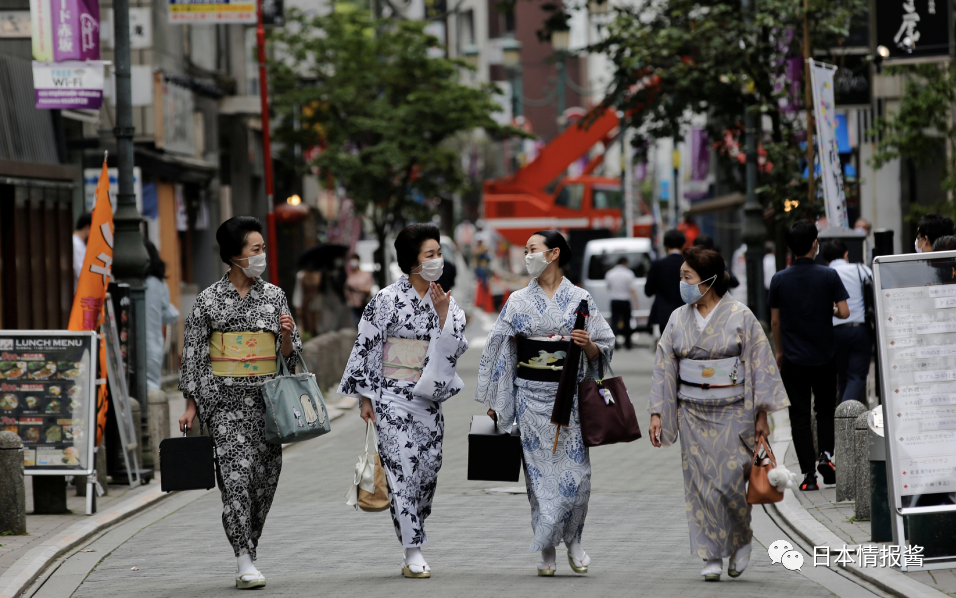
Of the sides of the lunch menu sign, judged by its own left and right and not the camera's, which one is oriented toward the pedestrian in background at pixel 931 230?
left

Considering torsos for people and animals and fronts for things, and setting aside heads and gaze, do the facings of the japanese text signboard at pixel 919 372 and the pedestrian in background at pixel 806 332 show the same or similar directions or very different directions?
very different directions

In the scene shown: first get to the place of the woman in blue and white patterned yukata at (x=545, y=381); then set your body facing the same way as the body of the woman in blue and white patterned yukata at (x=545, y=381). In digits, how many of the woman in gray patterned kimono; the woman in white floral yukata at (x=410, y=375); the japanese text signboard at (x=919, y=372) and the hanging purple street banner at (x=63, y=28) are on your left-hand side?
2

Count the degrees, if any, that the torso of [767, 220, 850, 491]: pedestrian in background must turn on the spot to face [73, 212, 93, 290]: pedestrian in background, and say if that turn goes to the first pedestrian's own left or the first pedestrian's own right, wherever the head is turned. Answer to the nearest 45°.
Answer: approximately 90° to the first pedestrian's own left

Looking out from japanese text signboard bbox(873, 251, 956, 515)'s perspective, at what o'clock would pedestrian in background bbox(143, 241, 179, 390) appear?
The pedestrian in background is roughly at 4 o'clock from the japanese text signboard.

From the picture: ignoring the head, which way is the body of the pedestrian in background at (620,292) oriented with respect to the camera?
away from the camera

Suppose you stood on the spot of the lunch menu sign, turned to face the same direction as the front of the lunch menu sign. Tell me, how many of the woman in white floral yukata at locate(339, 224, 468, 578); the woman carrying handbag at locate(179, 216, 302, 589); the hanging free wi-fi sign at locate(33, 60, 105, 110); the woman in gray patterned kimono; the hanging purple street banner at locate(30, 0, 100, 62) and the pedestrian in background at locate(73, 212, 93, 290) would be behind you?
3

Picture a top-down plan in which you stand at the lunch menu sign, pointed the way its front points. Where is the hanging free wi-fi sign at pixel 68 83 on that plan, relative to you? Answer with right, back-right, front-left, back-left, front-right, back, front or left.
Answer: back

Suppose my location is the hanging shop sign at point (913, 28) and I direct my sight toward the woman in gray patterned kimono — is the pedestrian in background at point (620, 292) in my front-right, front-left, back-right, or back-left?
back-right

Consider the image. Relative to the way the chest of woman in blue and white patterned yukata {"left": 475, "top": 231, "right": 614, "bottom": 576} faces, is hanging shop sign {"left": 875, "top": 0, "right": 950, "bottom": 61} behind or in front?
behind

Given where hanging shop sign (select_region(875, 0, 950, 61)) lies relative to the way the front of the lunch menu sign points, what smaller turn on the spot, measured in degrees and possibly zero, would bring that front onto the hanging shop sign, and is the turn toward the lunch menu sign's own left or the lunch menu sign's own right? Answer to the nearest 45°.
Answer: approximately 90° to the lunch menu sign's own left

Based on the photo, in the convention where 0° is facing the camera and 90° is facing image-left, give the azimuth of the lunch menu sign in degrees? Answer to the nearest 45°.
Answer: approximately 0°

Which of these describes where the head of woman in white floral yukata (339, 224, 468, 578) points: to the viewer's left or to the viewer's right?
to the viewer's right

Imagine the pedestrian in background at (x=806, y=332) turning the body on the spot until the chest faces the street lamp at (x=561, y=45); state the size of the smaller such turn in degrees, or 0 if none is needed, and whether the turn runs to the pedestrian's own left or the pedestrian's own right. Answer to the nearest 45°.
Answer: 0° — they already face it

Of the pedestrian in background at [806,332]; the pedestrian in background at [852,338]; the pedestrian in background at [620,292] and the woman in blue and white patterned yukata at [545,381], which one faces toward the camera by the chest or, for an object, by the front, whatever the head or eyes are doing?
the woman in blue and white patterned yukata

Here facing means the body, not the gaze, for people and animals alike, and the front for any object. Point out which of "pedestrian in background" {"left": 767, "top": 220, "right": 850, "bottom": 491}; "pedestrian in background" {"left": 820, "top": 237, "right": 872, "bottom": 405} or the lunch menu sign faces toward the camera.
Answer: the lunch menu sign
